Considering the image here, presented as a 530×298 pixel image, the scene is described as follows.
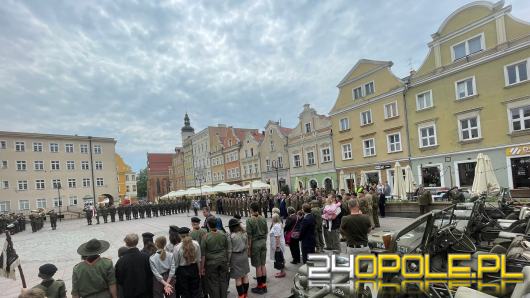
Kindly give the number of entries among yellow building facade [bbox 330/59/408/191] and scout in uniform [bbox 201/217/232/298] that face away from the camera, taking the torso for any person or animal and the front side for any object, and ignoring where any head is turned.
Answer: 1

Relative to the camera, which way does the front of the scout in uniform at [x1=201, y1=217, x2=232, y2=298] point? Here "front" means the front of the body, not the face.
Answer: away from the camera

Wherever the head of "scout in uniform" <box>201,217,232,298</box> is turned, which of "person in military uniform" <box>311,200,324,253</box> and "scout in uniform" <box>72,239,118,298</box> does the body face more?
the person in military uniform

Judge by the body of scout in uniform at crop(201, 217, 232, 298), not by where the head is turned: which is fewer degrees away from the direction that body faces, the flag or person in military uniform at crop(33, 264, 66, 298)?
the flag

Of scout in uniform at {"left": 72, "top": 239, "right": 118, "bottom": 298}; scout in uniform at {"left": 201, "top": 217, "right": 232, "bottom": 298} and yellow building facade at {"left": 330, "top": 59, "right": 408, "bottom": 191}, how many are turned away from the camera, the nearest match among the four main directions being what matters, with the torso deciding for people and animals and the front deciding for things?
2

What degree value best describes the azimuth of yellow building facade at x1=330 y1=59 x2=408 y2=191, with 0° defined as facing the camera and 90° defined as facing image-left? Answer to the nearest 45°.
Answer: approximately 45°

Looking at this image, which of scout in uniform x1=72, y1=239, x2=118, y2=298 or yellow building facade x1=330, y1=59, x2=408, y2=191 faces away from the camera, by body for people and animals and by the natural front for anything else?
the scout in uniform

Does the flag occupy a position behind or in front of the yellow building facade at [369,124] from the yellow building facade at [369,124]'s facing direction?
in front

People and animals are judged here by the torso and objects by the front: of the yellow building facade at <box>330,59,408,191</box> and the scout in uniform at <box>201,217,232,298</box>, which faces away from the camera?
the scout in uniform

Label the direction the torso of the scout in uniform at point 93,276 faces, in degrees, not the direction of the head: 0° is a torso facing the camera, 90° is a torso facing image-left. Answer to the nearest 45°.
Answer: approximately 180°

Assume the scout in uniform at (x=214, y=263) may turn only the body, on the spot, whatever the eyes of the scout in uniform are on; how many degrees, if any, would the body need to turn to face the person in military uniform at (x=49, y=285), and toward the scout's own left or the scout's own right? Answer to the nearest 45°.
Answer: approximately 135° to the scout's own left
